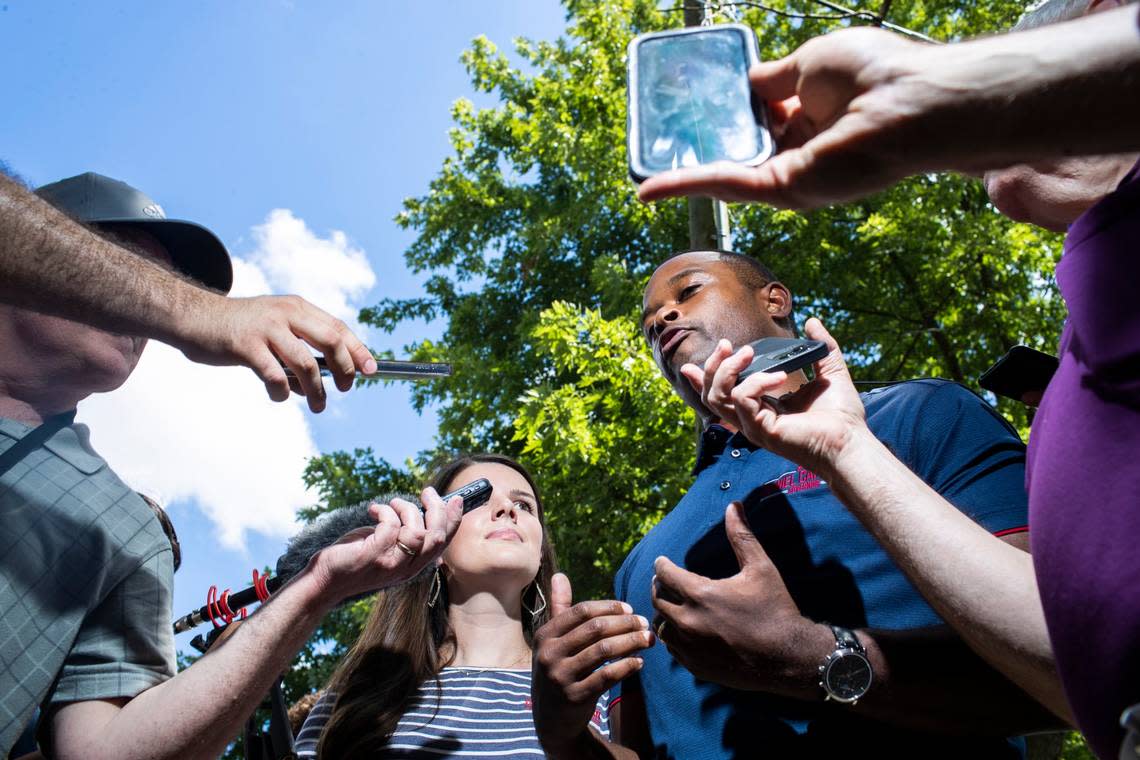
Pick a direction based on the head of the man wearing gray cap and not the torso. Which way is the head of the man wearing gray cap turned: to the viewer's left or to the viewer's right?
to the viewer's right

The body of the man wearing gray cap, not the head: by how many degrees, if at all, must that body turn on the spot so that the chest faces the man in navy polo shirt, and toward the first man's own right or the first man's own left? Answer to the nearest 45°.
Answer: approximately 45° to the first man's own right

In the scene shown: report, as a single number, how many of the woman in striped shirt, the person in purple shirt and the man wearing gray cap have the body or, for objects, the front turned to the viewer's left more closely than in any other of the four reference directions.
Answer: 1

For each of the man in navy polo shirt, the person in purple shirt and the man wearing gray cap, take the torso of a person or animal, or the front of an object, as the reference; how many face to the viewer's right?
1

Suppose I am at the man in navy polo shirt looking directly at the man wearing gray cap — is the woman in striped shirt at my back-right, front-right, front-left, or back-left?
front-right

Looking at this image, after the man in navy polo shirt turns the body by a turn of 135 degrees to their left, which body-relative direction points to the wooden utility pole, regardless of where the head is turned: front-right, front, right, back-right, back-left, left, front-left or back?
left

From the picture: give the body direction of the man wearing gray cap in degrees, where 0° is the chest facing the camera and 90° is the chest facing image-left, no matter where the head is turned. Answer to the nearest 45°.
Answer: approximately 270°

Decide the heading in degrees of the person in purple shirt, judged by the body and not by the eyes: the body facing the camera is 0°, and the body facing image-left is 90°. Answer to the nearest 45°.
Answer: approximately 90°

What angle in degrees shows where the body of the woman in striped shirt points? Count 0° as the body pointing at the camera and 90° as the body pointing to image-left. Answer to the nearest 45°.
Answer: approximately 315°
